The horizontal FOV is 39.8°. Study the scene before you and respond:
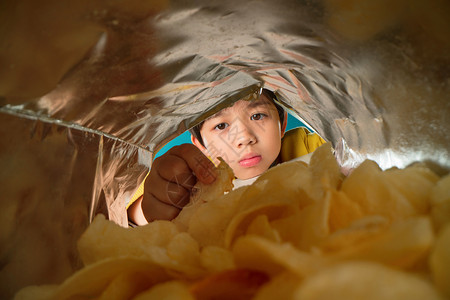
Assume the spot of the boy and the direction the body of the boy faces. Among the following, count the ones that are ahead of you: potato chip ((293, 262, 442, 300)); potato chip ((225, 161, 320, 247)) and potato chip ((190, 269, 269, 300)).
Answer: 3

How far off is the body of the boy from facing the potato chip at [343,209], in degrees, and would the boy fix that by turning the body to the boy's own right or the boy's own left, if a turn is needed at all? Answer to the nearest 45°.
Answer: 0° — they already face it

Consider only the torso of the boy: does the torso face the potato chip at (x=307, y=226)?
yes

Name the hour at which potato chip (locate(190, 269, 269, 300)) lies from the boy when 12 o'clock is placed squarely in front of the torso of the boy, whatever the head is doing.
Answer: The potato chip is roughly at 12 o'clock from the boy.

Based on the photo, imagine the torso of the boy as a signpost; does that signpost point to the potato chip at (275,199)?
yes

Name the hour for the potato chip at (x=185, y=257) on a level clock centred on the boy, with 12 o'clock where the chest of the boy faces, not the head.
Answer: The potato chip is roughly at 12 o'clock from the boy.

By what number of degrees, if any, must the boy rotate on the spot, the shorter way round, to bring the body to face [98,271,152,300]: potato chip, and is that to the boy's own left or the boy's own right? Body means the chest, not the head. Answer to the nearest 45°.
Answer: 0° — they already face it

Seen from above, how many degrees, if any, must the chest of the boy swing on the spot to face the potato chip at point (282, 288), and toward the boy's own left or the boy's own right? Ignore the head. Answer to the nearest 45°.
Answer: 0° — they already face it

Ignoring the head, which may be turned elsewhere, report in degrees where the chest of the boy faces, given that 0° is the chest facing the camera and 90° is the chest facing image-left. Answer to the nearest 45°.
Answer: approximately 0°
